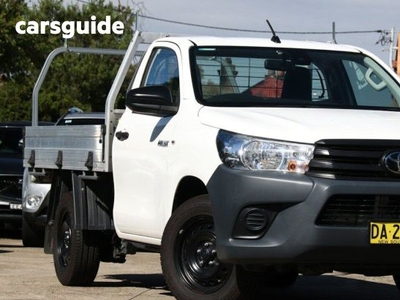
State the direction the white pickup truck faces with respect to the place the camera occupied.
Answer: facing the viewer and to the right of the viewer

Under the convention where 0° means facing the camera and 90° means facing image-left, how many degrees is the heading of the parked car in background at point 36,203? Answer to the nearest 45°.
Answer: approximately 0°

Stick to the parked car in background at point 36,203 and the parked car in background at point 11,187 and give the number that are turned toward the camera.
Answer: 2

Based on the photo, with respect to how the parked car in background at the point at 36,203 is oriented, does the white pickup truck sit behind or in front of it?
in front

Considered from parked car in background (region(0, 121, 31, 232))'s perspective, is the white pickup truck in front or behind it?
in front

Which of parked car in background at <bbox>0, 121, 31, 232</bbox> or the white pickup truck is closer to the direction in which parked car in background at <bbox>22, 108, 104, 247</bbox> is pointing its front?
the white pickup truck

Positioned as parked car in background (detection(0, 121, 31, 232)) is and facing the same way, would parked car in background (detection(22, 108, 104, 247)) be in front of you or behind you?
in front

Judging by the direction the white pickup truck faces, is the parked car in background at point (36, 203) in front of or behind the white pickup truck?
behind

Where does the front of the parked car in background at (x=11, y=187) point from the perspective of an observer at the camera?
facing the viewer

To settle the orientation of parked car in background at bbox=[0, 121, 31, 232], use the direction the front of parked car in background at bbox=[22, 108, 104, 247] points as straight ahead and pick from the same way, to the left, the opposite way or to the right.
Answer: the same way
